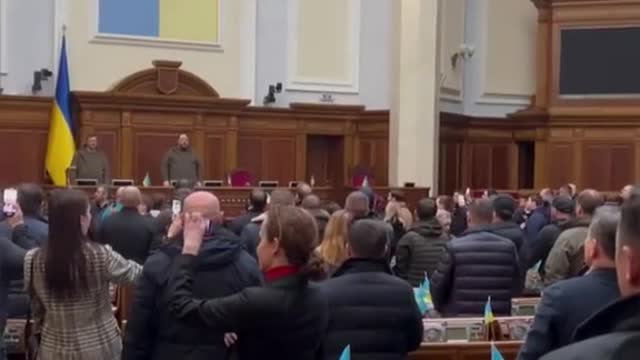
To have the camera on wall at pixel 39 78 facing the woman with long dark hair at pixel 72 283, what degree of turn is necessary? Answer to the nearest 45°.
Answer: approximately 45° to its right

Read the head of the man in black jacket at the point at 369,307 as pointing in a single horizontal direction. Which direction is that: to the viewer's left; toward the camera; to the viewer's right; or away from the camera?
away from the camera

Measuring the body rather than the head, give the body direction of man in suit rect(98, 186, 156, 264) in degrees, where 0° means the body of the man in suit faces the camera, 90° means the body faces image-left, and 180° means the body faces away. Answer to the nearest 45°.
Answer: approximately 180°

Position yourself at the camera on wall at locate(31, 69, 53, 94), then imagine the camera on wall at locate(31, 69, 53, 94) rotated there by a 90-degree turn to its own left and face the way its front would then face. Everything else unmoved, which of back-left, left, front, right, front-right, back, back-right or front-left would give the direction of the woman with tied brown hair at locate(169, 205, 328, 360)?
back-right

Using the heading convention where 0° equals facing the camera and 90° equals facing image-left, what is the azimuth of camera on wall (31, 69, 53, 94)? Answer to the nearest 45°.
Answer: approximately 315°

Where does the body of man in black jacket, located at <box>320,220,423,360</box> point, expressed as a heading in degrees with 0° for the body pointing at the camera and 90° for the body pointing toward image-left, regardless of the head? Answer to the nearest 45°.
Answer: approximately 180°

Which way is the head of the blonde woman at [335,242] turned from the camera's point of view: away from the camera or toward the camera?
away from the camera

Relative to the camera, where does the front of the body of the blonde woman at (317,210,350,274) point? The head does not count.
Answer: away from the camera

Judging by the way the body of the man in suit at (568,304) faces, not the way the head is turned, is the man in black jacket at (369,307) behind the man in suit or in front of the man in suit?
in front

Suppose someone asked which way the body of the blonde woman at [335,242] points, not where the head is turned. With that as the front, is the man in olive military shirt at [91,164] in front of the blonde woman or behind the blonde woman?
in front
